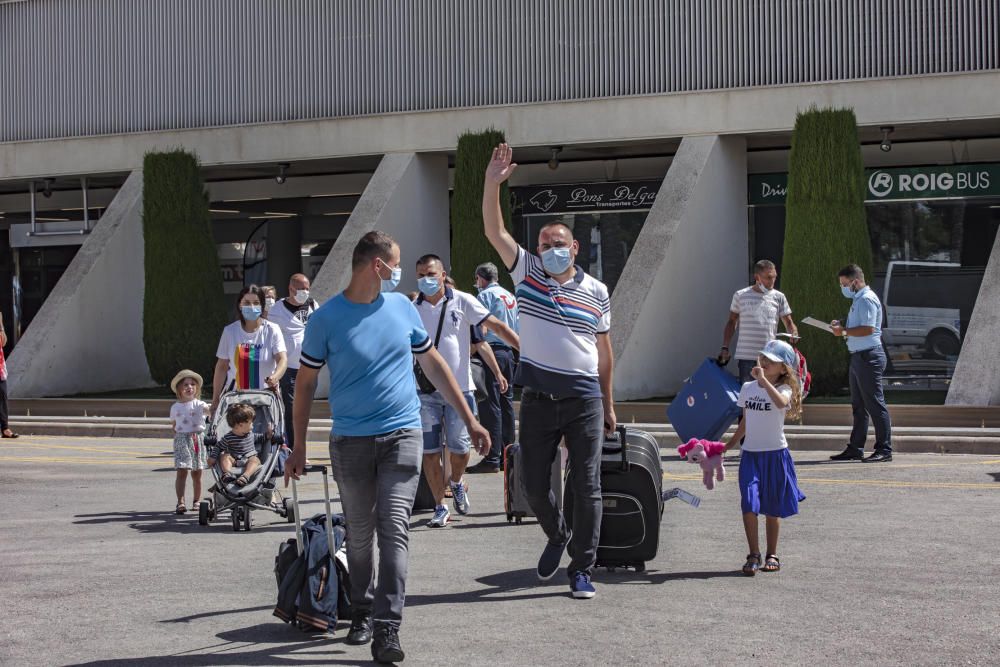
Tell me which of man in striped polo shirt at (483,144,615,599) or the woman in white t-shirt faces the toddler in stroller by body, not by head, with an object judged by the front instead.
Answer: the woman in white t-shirt

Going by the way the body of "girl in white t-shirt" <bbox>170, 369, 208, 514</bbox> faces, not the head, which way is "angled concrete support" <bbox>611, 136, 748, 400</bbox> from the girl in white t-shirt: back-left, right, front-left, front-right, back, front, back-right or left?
back-left

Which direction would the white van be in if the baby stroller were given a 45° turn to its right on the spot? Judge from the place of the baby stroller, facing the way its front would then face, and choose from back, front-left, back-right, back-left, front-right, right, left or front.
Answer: back

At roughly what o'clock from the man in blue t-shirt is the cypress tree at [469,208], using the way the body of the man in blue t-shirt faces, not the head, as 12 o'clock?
The cypress tree is roughly at 6 o'clock from the man in blue t-shirt.

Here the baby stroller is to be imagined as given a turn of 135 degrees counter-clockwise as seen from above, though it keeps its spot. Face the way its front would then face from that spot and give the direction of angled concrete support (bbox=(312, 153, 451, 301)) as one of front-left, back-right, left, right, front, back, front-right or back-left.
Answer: front-left
